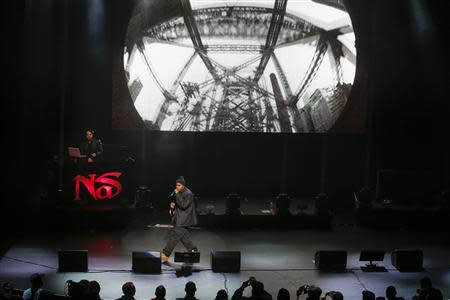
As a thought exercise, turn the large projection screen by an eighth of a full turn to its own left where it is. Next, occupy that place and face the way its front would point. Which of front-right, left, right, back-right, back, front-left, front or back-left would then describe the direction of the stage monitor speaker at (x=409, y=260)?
front

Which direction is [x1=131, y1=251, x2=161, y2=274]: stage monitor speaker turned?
away from the camera

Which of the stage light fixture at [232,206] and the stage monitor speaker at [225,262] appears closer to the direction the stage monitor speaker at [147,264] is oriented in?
the stage light fixture

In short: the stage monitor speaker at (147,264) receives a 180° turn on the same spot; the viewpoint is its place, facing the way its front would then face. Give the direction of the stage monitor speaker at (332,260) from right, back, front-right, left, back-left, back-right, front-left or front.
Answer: left

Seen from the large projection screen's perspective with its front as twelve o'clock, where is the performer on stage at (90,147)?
The performer on stage is roughly at 2 o'clock from the large projection screen.

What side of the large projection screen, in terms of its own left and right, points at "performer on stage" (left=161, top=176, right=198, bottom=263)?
front

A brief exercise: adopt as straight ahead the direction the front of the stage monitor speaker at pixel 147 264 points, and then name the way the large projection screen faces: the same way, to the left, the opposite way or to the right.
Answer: the opposite way

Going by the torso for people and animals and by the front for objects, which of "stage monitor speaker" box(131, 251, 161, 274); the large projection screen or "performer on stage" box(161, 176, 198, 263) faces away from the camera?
the stage monitor speaker

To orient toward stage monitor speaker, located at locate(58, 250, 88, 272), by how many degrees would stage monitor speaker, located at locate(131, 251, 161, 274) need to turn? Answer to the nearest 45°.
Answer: approximately 90° to its left

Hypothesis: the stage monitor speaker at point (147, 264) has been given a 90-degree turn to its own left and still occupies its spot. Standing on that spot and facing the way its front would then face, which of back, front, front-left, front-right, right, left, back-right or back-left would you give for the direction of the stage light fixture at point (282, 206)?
back-right

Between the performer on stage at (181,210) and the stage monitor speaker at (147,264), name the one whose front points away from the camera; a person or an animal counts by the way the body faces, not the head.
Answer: the stage monitor speaker

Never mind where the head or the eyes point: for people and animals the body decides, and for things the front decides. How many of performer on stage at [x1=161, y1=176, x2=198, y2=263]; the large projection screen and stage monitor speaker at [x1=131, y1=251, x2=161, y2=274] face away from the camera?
1

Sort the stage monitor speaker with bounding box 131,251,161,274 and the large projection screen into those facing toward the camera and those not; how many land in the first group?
1

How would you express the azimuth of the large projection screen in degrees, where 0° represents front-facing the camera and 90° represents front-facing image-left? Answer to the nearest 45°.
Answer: approximately 0°

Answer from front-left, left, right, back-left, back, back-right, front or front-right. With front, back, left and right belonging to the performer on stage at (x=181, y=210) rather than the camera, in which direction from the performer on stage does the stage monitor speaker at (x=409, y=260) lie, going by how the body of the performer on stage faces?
back-left
